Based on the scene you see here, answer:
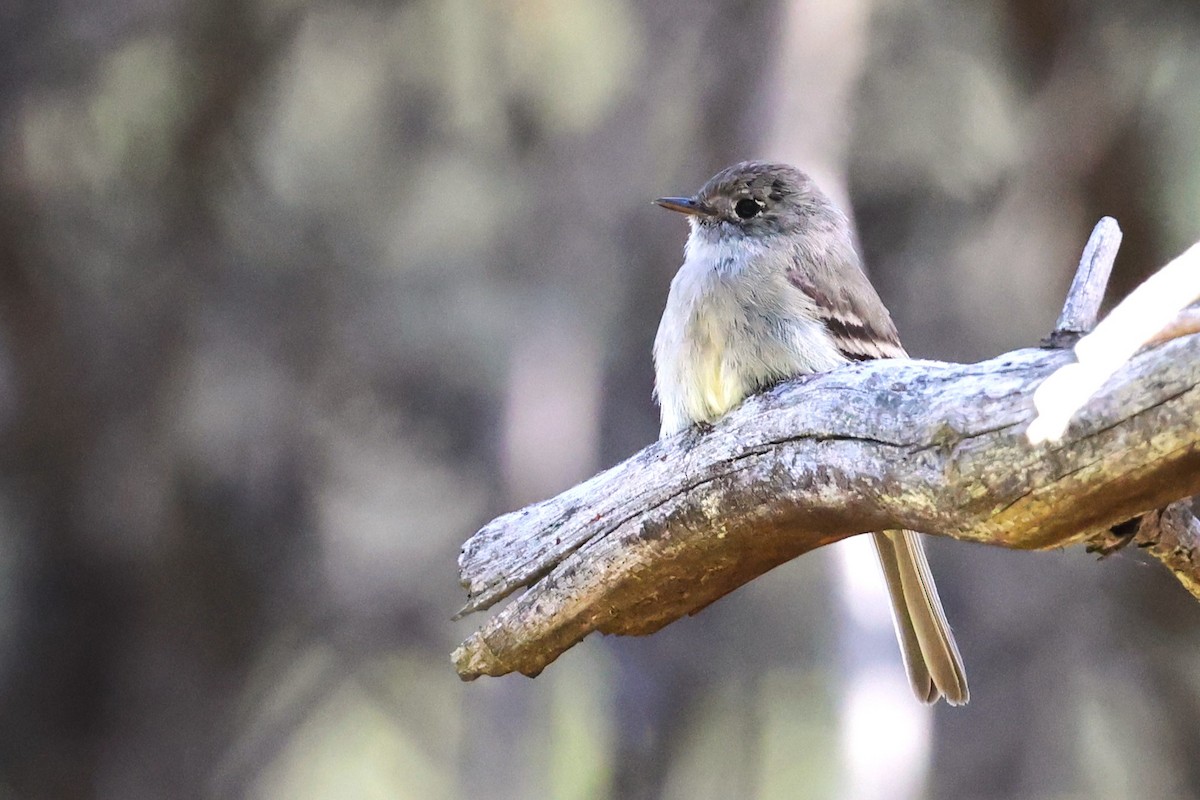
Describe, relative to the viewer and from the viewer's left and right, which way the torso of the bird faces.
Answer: facing the viewer and to the left of the viewer
